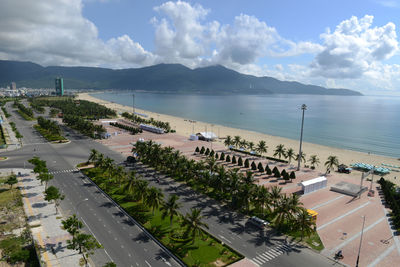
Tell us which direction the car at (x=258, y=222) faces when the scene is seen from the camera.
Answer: facing away from the viewer and to the left of the viewer

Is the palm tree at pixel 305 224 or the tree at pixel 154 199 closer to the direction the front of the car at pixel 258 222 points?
the tree

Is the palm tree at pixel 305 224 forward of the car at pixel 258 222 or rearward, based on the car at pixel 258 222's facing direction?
rearward

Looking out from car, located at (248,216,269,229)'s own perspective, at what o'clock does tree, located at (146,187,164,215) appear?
The tree is roughly at 10 o'clock from the car.
